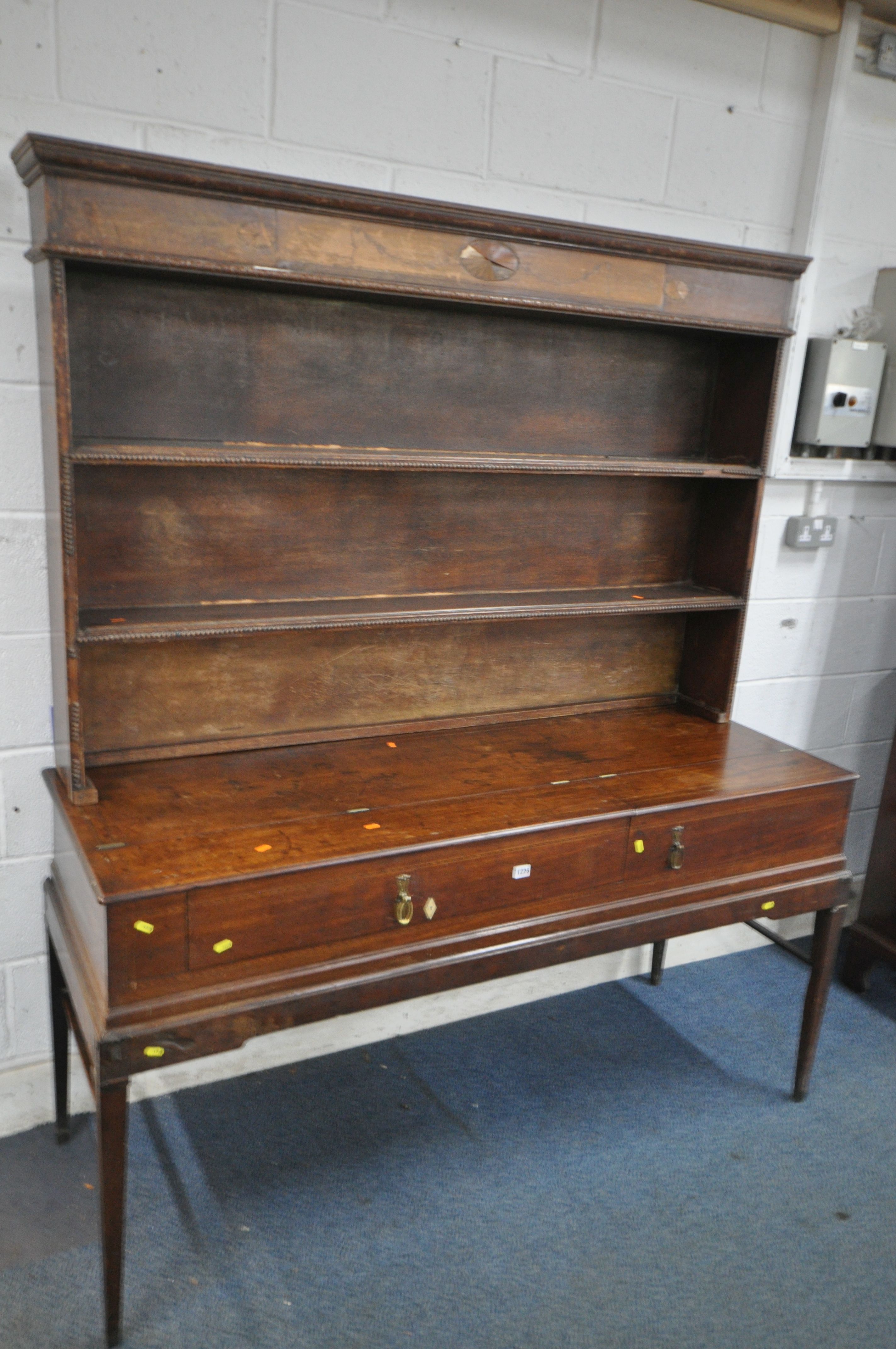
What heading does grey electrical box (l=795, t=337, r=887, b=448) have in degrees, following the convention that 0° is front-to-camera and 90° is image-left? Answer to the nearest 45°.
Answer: approximately 315°

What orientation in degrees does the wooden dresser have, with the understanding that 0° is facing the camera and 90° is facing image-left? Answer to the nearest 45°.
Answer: approximately 315°

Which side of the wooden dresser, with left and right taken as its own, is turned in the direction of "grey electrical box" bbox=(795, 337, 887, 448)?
left

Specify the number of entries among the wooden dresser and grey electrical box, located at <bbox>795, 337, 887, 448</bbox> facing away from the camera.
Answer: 0

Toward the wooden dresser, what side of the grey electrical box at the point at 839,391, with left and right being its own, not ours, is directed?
right

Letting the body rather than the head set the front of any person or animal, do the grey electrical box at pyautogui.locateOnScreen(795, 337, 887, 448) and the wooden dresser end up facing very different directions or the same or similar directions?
same or similar directions

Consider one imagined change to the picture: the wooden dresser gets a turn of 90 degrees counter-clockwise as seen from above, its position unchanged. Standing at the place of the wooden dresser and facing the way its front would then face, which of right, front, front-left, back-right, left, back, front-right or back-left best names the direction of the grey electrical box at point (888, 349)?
front
